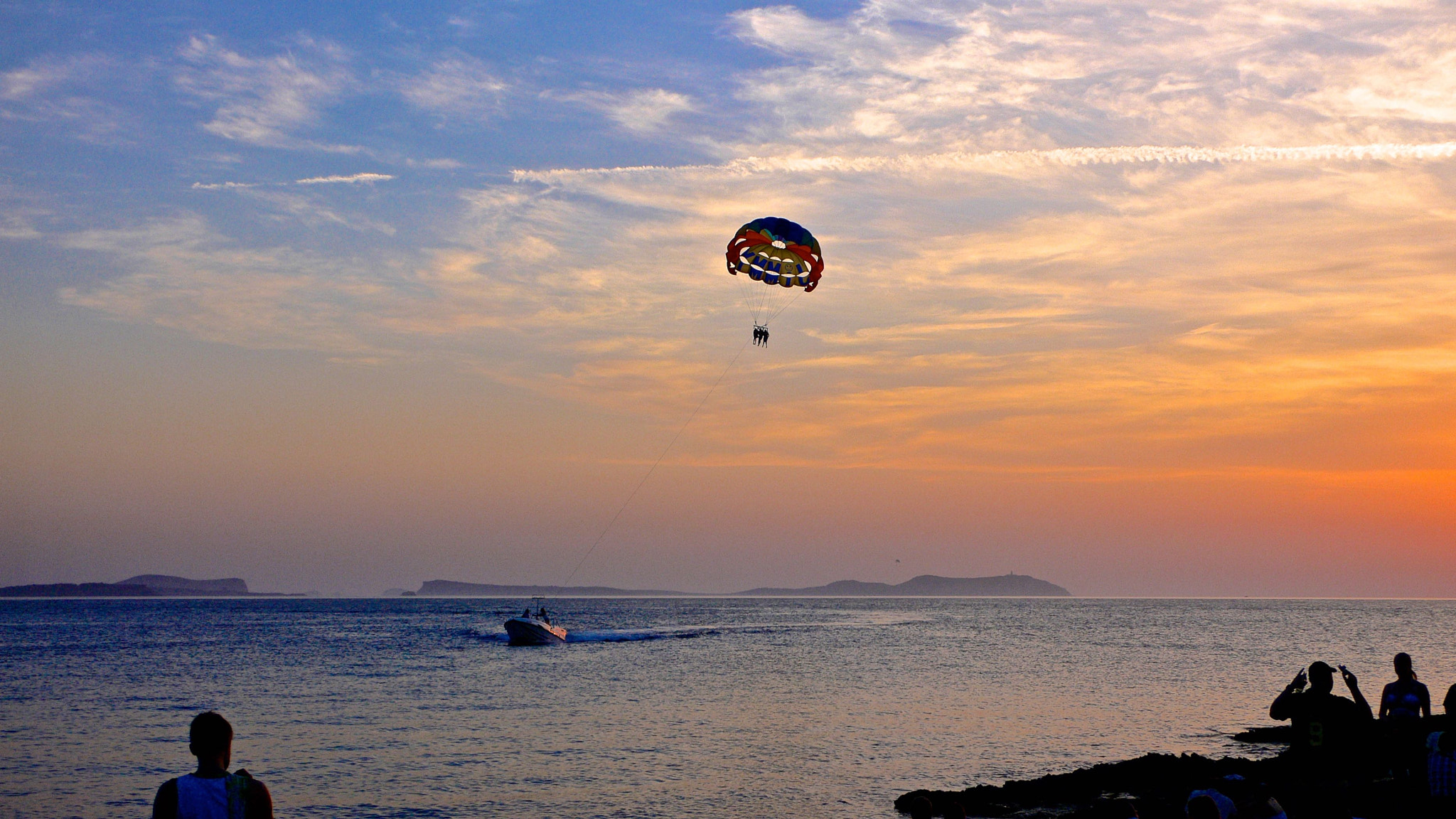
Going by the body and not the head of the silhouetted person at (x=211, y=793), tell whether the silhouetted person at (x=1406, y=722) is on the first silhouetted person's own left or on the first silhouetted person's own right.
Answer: on the first silhouetted person's own right

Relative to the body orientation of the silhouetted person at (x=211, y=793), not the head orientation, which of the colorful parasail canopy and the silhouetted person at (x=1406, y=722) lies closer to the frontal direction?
the colorful parasail canopy

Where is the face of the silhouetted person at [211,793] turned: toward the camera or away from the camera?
away from the camera

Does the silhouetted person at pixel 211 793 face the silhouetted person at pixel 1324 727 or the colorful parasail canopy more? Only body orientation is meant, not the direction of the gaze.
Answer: the colorful parasail canopy

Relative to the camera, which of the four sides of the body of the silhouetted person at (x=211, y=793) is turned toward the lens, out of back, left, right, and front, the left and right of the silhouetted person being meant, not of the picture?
back

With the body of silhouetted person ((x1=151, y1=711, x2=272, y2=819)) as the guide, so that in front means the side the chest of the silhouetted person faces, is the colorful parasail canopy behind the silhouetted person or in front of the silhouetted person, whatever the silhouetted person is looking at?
in front

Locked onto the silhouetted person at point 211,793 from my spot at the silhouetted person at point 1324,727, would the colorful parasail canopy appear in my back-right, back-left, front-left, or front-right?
back-right
